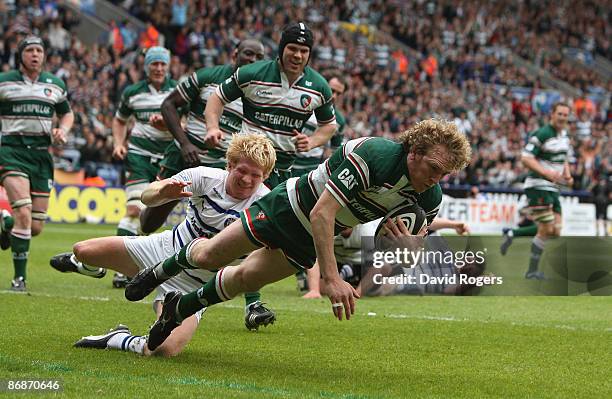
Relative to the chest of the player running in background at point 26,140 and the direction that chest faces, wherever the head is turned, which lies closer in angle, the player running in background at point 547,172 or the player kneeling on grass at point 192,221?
the player kneeling on grass

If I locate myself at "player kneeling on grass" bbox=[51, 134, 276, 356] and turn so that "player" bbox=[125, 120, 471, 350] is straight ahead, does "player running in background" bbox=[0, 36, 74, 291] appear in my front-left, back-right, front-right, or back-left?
back-left

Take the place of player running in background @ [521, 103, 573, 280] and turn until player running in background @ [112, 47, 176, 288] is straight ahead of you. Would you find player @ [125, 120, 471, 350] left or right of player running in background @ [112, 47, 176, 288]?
left

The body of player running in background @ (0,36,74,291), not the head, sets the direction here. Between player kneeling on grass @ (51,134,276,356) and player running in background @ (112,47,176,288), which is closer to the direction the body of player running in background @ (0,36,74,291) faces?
the player kneeling on grass

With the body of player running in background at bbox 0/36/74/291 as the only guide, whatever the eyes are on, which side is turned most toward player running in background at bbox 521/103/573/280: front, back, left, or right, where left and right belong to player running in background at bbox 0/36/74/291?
left

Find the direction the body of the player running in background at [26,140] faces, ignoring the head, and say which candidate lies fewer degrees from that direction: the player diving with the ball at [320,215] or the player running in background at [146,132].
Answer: the player diving with the ball

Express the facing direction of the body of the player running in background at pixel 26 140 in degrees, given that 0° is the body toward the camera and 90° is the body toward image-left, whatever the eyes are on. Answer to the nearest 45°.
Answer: approximately 0°

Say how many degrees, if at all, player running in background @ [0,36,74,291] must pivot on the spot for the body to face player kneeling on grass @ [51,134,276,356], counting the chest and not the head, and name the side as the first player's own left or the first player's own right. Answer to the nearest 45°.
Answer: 0° — they already face them
